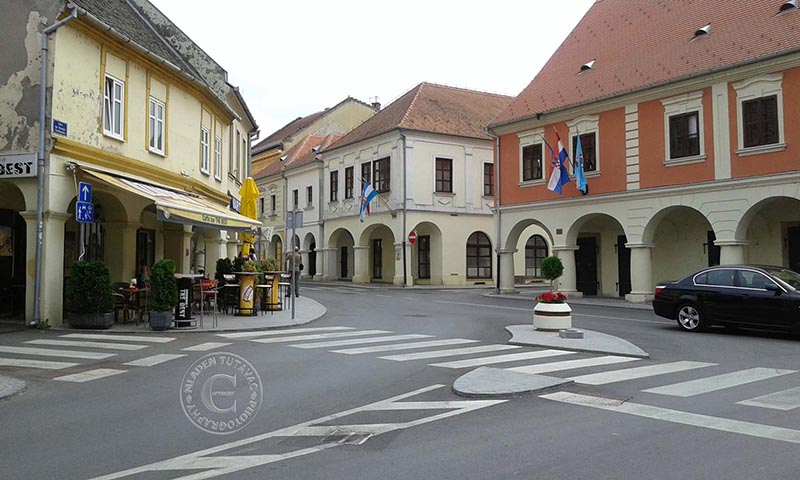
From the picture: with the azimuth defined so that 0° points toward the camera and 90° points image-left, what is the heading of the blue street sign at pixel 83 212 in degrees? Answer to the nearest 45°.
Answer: approximately 0°

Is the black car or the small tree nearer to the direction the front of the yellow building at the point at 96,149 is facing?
the black car

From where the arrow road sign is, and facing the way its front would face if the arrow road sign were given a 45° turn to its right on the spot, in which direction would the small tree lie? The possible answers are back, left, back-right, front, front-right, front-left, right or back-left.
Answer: back-left

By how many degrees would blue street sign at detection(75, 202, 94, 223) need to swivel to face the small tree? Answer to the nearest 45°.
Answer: approximately 90° to its left

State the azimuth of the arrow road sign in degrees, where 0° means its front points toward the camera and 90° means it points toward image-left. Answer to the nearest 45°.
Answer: approximately 0°

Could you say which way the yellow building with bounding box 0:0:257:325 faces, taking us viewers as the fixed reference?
facing the viewer and to the right of the viewer

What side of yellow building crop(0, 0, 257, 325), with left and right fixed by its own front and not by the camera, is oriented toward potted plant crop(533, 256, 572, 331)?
front
